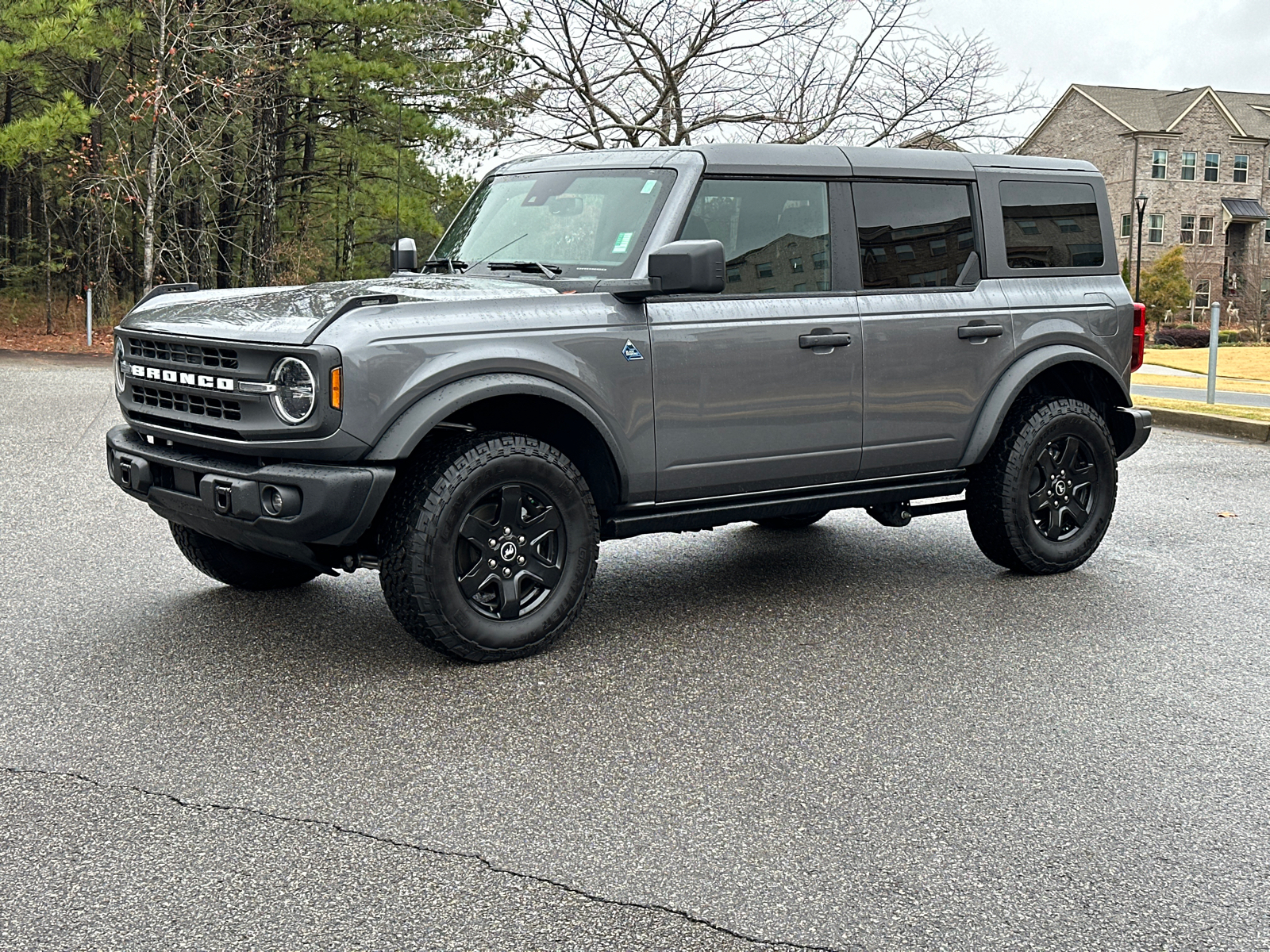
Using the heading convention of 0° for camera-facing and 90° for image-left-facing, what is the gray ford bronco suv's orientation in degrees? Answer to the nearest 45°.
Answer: approximately 45°

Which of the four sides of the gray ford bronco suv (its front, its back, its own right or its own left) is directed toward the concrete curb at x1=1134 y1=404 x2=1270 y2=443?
back

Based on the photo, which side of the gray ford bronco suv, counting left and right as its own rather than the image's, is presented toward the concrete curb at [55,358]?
right
